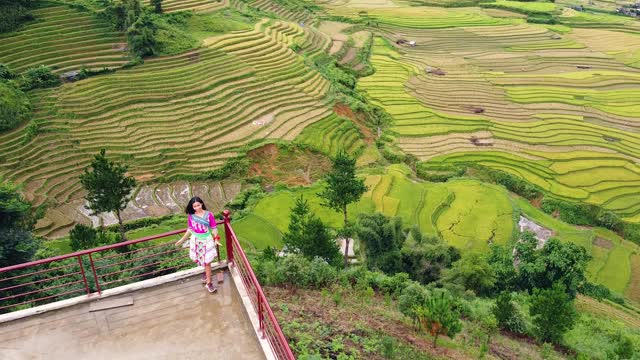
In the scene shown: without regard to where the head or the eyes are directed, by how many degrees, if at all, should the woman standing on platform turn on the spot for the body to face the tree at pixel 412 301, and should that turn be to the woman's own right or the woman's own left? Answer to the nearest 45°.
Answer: approximately 135° to the woman's own left

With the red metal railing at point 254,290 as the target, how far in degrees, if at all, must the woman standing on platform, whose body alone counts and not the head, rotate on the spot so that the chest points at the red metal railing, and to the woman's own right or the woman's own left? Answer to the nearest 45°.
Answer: approximately 45° to the woman's own left

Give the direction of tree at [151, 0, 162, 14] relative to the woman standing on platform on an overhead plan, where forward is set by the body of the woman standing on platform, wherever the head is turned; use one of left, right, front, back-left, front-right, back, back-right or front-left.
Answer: back

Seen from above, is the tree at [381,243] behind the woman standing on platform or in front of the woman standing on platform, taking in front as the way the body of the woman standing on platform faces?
behind

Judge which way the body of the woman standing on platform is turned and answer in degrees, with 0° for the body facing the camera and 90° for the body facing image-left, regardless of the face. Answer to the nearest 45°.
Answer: approximately 0°

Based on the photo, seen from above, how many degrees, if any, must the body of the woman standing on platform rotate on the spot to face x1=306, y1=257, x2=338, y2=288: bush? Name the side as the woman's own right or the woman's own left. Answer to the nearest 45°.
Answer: approximately 135° to the woman's own left

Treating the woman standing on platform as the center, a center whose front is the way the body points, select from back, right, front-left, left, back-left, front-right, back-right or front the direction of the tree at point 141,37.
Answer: back
